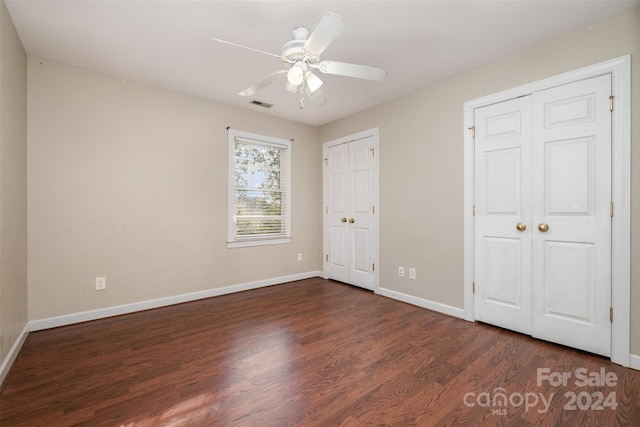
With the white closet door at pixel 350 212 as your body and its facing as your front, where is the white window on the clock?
The white window is roughly at 1 o'clock from the white closet door.

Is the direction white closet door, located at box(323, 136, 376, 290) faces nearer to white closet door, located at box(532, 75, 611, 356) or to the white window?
the white window

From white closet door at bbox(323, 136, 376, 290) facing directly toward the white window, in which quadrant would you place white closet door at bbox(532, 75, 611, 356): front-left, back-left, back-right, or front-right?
back-left

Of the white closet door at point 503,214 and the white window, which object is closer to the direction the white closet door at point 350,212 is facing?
the white window

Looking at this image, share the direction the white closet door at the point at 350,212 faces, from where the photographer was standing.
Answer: facing the viewer and to the left of the viewer

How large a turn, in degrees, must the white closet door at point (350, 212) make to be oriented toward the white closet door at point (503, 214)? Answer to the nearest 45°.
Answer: approximately 90° to its left

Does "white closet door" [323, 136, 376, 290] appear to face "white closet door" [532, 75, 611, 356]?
no

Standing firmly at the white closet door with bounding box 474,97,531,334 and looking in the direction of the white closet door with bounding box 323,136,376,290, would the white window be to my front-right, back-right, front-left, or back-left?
front-left
